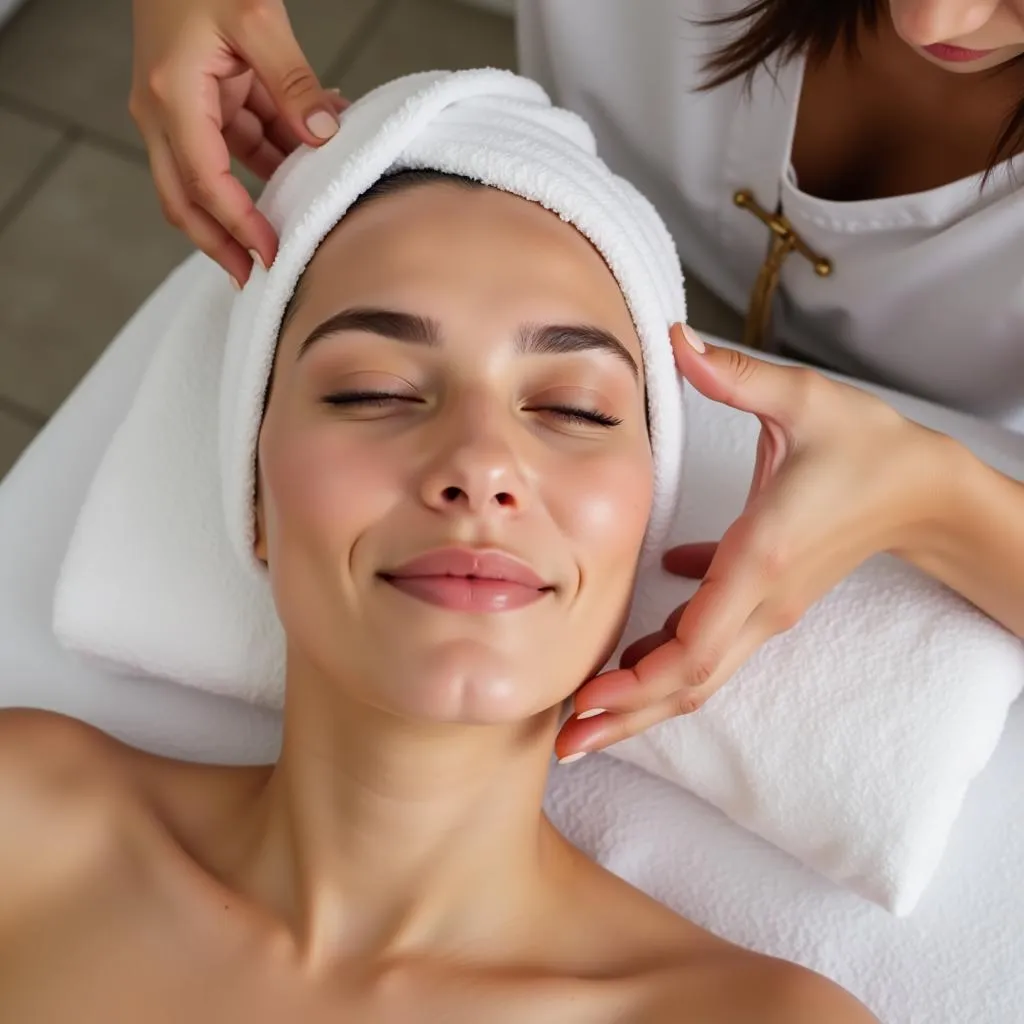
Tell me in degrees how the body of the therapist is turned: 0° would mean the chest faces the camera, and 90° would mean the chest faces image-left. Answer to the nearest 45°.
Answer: approximately 45°
